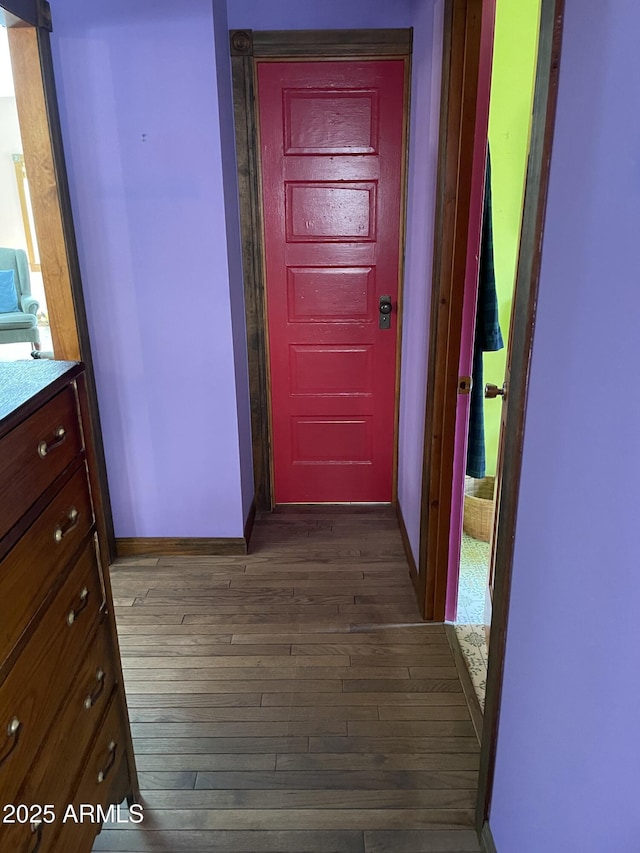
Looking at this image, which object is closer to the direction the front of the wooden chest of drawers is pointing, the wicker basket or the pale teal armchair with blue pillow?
the wicker basket

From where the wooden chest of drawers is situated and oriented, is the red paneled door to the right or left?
on its left

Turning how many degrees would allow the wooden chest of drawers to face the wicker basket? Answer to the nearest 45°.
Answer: approximately 90° to its left

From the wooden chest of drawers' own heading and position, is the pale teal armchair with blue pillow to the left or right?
on its left

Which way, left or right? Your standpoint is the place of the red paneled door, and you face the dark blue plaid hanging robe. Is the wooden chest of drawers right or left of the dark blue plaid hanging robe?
right

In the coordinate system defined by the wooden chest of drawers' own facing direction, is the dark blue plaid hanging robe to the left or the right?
on its left

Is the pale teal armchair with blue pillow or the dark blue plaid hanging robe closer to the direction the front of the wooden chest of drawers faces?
the dark blue plaid hanging robe

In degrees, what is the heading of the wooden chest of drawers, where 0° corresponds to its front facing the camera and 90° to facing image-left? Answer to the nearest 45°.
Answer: approximately 315°
